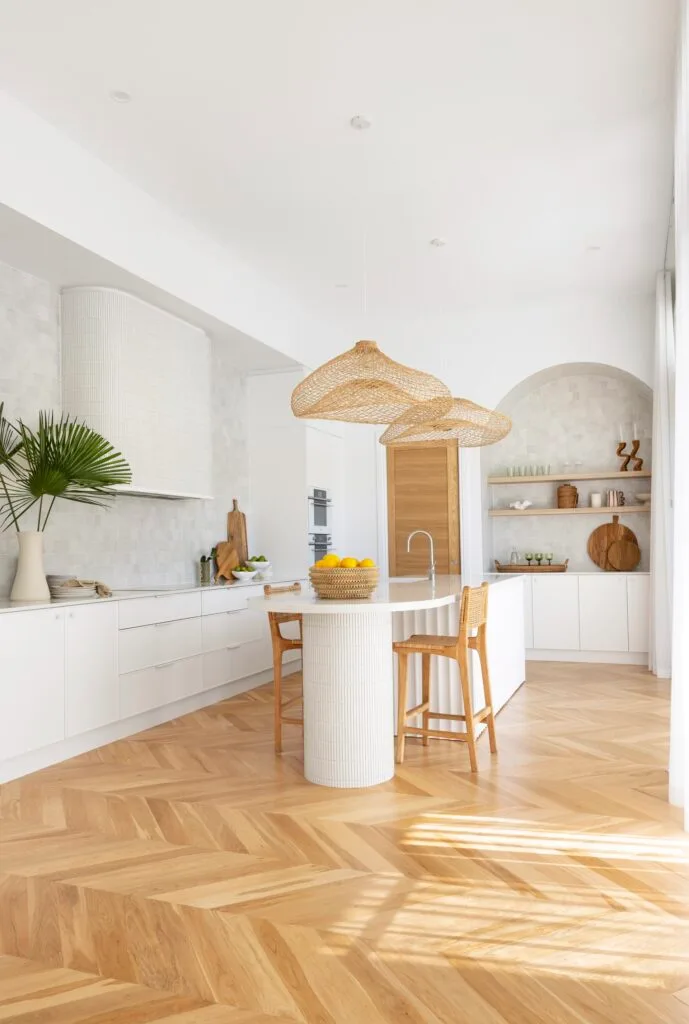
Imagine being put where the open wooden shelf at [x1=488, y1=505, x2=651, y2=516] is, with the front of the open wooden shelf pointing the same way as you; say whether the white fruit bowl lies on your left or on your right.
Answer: on your right

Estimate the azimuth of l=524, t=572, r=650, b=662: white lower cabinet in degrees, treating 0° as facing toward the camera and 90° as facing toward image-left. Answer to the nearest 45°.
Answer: approximately 0°

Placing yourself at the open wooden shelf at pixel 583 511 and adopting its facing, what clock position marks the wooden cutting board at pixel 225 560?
The wooden cutting board is roughly at 2 o'clock from the open wooden shelf.

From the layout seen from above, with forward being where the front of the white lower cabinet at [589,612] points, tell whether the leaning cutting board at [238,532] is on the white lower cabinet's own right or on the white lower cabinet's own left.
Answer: on the white lower cabinet's own right

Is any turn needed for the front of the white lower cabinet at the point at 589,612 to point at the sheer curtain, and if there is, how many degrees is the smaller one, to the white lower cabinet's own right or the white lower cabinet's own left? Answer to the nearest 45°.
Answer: approximately 45° to the white lower cabinet's own left

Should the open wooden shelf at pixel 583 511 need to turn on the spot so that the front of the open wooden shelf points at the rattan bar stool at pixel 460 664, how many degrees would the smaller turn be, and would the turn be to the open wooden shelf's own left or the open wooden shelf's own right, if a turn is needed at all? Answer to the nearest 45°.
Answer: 0° — it already faces it

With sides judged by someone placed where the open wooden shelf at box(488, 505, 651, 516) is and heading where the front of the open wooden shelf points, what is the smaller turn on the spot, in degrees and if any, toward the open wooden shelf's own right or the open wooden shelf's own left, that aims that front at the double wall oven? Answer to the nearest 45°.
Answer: approximately 90° to the open wooden shelf's own right

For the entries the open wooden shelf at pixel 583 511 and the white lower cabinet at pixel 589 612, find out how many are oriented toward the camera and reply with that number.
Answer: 2
